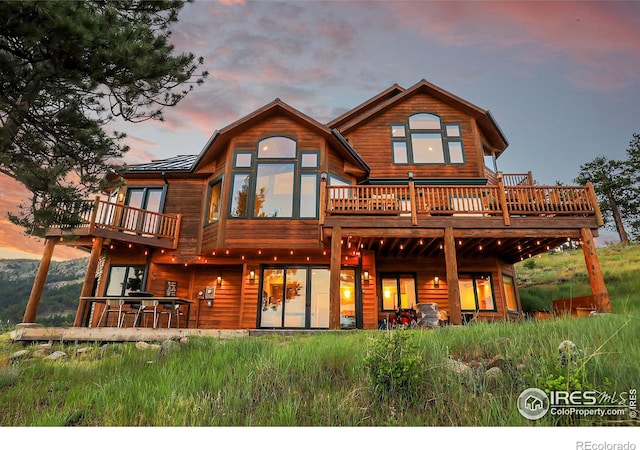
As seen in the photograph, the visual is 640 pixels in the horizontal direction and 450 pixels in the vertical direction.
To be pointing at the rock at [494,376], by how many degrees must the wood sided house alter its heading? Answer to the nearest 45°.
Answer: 0° — it already faces it

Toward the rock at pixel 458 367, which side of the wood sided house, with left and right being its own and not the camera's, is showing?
front

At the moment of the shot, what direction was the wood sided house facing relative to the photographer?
facing the viewer

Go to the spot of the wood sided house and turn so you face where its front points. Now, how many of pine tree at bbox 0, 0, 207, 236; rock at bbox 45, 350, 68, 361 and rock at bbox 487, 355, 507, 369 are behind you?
0

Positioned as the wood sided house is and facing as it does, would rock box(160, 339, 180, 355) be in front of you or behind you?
in front

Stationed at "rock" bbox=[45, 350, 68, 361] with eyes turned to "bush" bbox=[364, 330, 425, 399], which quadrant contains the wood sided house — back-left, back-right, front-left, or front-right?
front-left

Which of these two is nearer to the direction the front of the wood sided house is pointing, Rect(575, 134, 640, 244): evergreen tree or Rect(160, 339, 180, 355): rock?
the rock

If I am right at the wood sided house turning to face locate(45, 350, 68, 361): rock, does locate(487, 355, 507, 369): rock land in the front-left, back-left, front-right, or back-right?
front-left

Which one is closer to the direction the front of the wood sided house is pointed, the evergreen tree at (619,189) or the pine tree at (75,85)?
the pine tree

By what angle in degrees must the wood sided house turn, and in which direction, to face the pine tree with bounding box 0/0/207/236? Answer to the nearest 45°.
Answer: approximately 45° to its right

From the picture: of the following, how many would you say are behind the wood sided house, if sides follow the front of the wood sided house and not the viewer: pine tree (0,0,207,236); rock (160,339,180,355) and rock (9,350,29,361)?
0

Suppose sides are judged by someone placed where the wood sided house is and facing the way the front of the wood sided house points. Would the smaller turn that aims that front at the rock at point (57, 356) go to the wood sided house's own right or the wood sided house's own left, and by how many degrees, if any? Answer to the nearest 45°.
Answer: approximately 45° to the wood sided house's own right

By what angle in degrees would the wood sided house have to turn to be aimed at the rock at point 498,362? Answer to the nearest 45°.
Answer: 0° — it already faces it

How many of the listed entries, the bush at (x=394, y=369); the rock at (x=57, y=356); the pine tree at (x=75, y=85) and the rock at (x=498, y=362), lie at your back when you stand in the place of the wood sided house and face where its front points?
0

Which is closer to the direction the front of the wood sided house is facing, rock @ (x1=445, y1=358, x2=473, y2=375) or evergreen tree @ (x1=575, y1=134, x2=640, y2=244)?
the rock

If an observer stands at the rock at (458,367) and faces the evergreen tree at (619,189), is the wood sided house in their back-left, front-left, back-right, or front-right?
front-left

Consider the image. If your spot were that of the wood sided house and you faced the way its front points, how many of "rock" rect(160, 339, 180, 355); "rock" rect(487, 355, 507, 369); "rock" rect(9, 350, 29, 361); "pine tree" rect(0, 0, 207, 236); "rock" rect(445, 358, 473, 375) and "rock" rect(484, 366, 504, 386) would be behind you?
0

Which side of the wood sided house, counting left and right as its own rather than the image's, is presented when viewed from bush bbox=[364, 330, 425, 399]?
front
